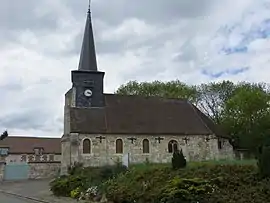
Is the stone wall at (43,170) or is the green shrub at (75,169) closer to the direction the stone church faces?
the stone wall

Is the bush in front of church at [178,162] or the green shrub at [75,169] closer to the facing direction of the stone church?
the green shrub

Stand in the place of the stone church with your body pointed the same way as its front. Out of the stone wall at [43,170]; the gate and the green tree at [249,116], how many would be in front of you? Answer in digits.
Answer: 2

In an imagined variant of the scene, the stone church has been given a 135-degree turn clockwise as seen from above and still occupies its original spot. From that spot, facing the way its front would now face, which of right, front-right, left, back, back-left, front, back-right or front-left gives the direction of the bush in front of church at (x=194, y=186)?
back-right

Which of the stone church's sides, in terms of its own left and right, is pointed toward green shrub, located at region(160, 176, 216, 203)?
left

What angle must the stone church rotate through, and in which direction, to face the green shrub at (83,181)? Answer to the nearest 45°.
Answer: approximately 90° to its left

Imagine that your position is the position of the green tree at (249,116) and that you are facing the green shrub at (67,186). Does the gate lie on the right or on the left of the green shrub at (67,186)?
right

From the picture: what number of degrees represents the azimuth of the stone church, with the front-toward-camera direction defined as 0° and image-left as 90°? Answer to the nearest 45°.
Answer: approximately 90°

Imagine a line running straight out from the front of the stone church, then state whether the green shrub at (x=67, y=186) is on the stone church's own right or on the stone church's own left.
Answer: on the stone church's own left

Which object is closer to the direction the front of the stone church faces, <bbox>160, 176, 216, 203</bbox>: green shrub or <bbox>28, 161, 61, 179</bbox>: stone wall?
the stone wall

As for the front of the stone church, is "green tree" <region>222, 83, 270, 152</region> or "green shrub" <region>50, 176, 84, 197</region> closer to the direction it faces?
the green shrub

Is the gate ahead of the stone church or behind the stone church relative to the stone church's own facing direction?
ahead

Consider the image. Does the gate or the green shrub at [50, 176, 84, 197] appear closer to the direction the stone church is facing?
the gate

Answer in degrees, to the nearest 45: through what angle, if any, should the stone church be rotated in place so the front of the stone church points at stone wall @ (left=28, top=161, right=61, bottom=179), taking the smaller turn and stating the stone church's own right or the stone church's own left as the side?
0° — it already faces it

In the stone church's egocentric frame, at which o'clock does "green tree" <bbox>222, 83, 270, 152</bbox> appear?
The green tree is roughly at 6 o'clock from the stone church.
